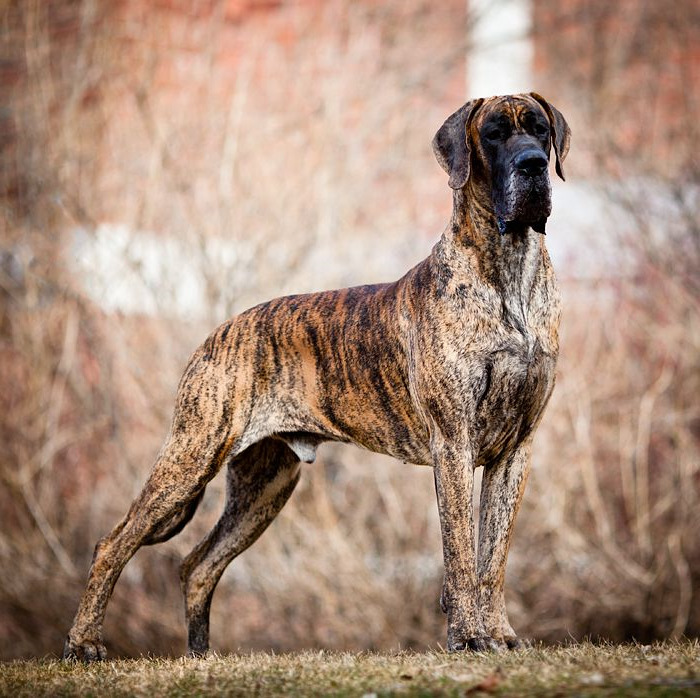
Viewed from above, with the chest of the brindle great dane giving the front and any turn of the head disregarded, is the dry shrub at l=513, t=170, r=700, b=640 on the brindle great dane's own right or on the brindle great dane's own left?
on the brindle great dane's own left

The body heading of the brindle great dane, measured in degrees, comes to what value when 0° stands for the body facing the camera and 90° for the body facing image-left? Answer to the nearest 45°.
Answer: approximately 315°
